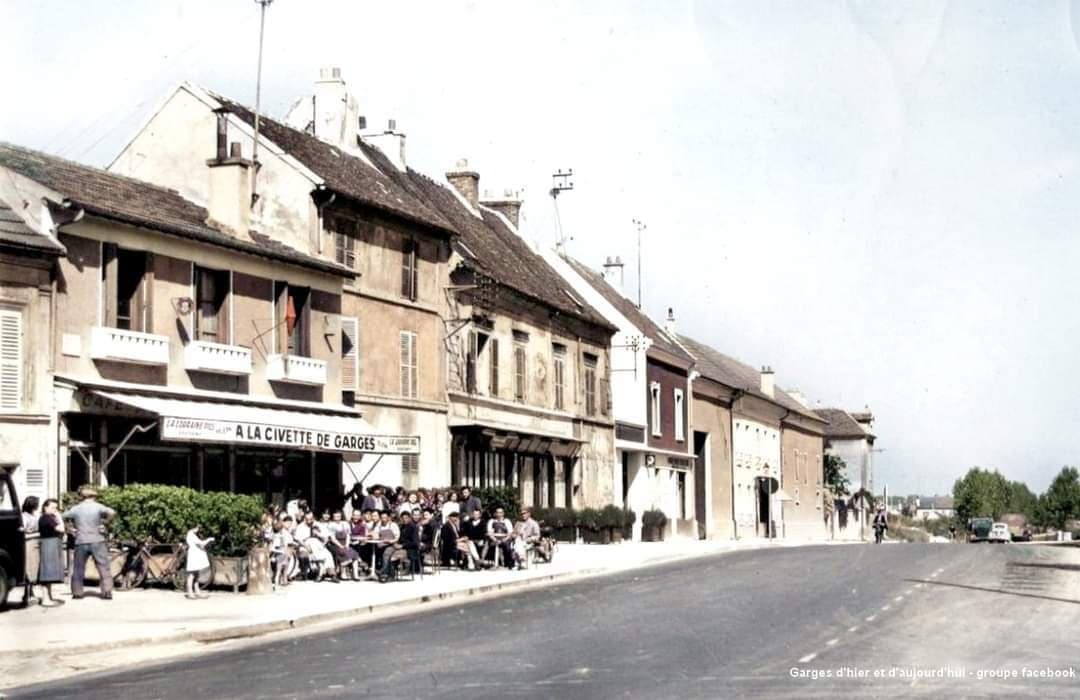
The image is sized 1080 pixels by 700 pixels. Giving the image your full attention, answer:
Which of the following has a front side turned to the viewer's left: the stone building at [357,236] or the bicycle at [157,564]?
the bicycle

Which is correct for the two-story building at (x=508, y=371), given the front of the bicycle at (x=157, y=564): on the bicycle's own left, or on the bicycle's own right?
on the bicycle's own right

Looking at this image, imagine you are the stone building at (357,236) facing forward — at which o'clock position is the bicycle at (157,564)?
The bicycle is roughly at 2 o'clock from the stone building.

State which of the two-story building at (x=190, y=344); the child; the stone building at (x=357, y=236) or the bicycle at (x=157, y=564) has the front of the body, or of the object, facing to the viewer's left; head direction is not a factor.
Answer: the bicycle

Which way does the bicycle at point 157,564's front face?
to the viewer's left

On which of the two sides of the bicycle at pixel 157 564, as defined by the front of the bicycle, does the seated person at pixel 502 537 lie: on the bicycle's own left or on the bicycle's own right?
on the bicycle's own right

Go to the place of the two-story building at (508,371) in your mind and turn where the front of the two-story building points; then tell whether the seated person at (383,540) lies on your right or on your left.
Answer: on your right

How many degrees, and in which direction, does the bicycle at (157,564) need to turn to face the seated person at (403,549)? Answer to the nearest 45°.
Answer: approximately 135° to its right

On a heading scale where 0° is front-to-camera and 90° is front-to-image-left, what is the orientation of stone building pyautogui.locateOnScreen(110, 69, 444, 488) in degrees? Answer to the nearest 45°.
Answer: approximately 315°
